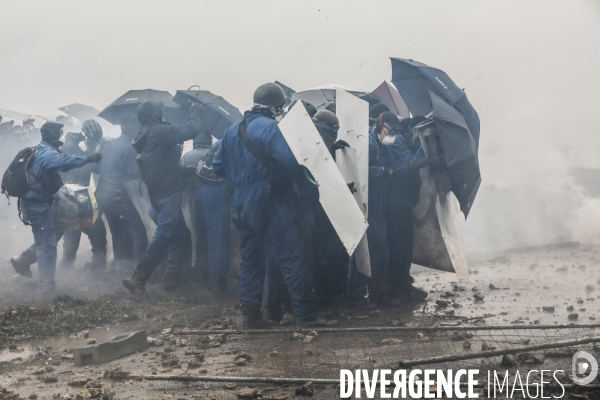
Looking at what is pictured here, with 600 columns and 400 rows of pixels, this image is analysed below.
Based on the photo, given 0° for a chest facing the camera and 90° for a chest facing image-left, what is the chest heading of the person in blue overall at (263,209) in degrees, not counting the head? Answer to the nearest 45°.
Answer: approximately 225°

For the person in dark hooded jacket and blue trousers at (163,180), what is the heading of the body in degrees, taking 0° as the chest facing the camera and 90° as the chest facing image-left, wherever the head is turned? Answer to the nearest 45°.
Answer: approximately 225°

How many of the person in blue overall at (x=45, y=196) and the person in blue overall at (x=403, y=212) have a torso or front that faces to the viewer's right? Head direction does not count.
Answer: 2

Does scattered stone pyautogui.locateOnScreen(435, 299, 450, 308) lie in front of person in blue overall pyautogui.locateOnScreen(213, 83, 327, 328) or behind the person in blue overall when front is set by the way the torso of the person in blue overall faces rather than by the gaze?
in front

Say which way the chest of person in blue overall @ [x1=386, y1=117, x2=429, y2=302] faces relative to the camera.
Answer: to the viewer's right

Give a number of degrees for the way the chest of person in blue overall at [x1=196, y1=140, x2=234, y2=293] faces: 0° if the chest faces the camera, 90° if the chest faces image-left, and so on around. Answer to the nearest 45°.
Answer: approximately 225°

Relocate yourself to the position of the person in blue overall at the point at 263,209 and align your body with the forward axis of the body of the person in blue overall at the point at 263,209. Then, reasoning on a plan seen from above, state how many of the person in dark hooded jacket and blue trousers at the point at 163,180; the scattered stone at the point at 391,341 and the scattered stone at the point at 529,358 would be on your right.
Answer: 2

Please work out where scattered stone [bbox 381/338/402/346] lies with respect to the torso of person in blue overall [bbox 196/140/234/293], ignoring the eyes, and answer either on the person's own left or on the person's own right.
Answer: on the person's own right

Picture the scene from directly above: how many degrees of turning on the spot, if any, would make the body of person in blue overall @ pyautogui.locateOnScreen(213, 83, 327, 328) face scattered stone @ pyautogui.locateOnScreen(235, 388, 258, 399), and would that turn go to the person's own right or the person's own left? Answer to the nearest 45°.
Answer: approximately 135° to the person's own right

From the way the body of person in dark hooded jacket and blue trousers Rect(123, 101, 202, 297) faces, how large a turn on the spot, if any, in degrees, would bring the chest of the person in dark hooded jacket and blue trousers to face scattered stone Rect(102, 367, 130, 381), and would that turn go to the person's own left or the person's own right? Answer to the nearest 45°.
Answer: approximately 135° to the person's own right
